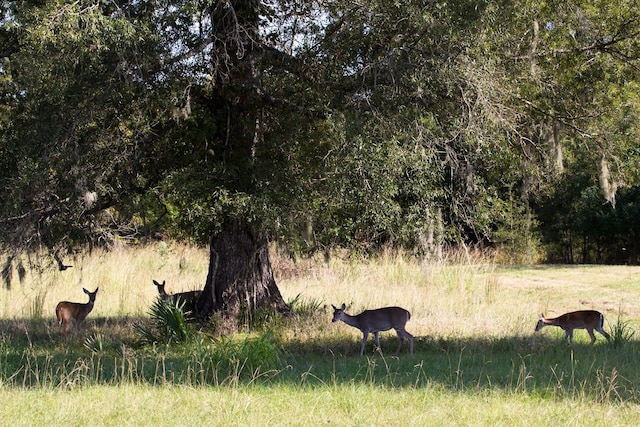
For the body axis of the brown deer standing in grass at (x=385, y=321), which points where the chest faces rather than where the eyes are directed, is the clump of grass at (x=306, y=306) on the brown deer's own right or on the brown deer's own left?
on the brown deer's own right

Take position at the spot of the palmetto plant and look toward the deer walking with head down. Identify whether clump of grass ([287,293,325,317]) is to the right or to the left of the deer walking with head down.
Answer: left

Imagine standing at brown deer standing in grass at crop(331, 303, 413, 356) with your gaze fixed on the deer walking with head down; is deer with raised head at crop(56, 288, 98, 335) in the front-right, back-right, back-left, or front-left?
back-left

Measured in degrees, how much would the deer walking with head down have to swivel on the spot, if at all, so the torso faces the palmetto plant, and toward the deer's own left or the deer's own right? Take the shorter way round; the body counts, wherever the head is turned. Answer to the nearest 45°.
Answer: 0° — it already faces it

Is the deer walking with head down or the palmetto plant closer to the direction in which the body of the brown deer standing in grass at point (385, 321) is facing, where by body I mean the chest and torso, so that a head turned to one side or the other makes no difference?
the palmetto plant

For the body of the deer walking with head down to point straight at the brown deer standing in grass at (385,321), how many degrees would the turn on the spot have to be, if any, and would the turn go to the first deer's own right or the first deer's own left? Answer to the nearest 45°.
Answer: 0° — it already faces it

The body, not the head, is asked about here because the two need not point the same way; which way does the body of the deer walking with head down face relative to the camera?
to the viewer's left

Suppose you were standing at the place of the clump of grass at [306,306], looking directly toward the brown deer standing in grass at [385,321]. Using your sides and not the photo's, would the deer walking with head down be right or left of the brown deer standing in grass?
left

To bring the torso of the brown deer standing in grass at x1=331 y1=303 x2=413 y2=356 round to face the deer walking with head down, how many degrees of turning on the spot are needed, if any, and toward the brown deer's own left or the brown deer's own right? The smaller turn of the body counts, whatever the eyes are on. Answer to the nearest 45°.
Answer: approximately 180°

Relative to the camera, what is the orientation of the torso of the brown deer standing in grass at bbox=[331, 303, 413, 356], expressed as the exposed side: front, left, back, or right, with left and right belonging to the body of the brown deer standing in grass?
left

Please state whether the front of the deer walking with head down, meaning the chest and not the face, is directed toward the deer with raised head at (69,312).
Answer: yes

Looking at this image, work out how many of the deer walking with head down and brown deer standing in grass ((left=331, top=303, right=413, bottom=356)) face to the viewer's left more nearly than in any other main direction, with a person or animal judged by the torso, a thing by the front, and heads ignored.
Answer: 2

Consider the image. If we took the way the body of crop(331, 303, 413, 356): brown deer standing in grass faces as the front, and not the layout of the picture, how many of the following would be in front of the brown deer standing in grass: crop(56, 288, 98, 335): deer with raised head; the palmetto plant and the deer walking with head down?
2

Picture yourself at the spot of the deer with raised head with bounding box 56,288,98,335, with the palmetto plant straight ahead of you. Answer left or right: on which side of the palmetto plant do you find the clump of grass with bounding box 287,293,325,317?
left
